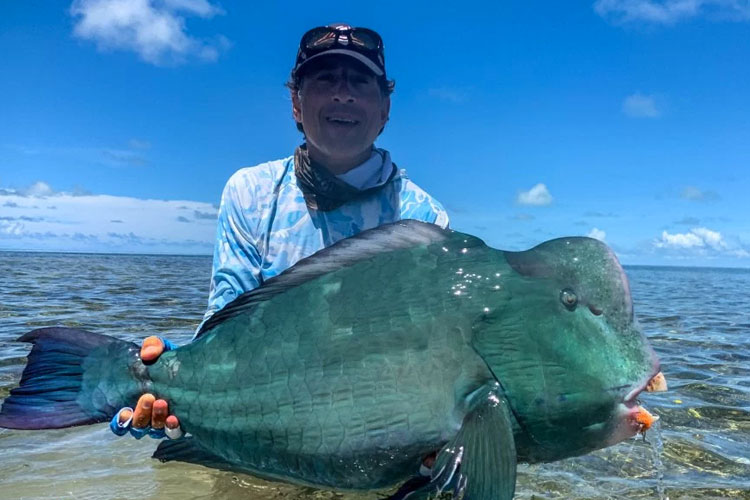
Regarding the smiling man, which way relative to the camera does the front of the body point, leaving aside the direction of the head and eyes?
toward the camera
